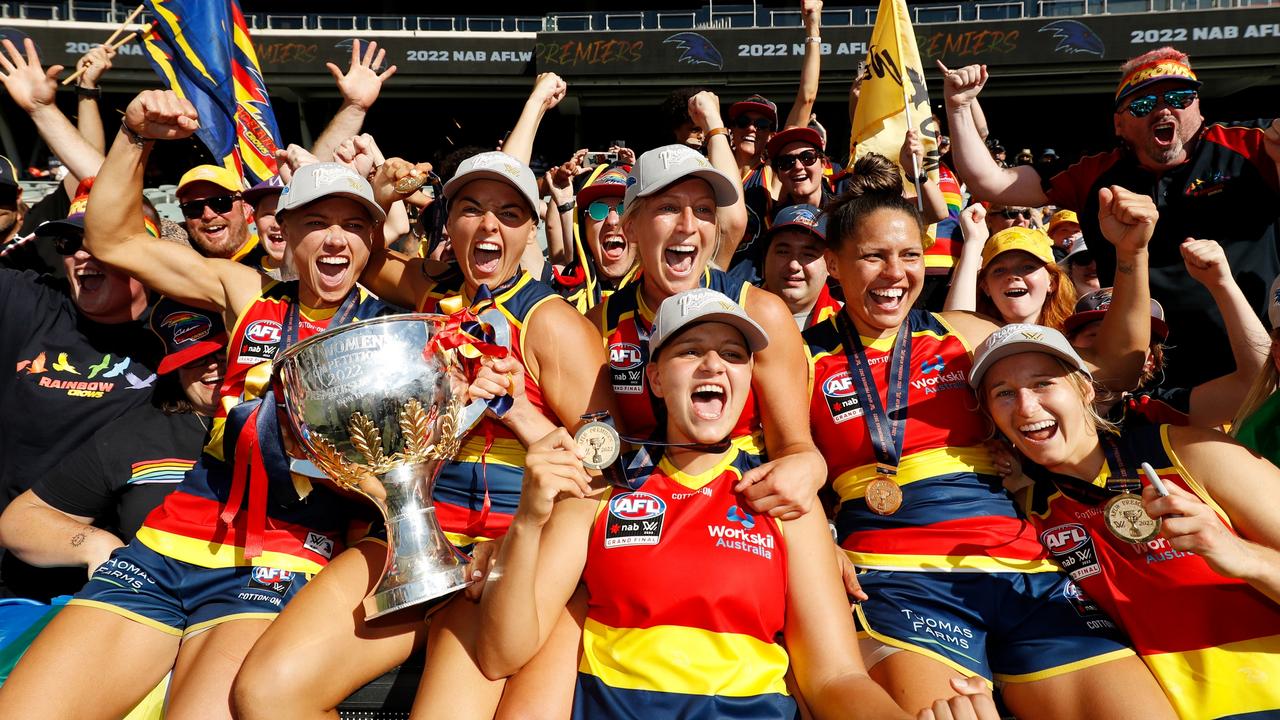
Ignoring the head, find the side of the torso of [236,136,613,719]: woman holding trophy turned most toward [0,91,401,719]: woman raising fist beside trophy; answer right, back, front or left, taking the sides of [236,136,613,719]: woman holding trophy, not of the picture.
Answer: right

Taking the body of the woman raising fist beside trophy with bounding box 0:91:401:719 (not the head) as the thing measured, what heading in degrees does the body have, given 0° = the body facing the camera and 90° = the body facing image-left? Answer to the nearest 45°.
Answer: approximately 0°

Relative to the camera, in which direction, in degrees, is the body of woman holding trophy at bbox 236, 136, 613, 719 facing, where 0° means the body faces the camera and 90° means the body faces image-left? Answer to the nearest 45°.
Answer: approximately 45°

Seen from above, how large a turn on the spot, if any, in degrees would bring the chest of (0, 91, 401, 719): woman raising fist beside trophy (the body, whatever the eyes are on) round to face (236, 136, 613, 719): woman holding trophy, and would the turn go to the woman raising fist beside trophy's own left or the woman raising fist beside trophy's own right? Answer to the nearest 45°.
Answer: approximately 45° to the woman raising fist beside trophy's own left
